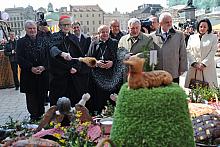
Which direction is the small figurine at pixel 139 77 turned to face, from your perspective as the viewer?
facing to the left of the viewer

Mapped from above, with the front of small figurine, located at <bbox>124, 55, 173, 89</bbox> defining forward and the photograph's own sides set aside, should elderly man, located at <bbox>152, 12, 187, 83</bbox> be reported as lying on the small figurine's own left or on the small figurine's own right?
on the small figurine's own right

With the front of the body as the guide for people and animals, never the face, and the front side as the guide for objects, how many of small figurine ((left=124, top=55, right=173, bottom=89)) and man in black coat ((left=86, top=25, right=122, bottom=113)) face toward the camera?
1

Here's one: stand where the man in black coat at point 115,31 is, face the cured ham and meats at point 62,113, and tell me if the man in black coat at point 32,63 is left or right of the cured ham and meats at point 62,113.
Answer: right

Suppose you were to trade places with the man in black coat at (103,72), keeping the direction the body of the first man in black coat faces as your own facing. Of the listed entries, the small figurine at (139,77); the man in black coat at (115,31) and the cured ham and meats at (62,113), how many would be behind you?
1

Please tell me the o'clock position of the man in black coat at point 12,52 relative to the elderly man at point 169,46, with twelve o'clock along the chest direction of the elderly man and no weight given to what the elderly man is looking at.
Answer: The man in black coat is roughly at 3 o'clock from the elderly man.

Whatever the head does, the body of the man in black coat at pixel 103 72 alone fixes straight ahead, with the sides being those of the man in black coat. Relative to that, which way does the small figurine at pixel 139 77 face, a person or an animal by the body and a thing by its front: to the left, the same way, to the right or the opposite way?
to the right

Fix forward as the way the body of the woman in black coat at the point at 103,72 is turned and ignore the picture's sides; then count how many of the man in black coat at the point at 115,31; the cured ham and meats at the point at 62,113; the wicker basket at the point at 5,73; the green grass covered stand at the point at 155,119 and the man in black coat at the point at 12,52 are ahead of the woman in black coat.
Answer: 2

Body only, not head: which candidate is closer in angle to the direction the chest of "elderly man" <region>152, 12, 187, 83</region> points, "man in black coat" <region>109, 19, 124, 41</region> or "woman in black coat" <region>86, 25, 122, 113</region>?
the woman in black coat

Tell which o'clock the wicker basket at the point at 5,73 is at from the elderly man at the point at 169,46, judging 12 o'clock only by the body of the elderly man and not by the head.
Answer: The wicker basket is roughly at 3 o'clock from the elderly man.

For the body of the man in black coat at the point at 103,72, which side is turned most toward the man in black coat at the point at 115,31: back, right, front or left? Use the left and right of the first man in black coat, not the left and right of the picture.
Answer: back
